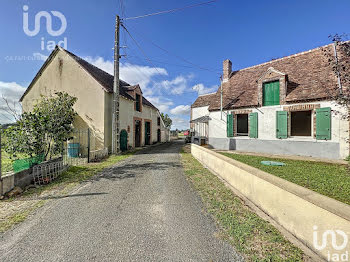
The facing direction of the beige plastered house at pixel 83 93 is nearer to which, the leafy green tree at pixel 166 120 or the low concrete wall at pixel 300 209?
the low concrete wall

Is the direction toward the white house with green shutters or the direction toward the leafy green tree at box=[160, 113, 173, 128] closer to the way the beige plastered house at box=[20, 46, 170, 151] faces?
the white house with green shutters

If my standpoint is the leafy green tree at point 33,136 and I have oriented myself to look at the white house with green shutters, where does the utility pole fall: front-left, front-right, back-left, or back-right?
front-left

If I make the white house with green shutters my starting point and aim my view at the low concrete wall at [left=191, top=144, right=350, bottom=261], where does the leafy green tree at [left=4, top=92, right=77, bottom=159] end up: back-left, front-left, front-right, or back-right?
front-right

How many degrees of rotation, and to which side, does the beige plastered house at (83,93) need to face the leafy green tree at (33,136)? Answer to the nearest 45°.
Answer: approximately 45° to its right

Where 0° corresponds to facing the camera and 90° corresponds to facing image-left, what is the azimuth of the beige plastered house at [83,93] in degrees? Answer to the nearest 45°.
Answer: approximately 315°

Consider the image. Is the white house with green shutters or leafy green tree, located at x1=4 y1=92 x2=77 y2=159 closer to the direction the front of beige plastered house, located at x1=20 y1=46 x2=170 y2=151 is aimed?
the white house with green shutters

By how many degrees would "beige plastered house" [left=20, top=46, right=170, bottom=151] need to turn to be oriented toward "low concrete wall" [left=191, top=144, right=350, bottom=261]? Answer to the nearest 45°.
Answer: approximately 45° to its right

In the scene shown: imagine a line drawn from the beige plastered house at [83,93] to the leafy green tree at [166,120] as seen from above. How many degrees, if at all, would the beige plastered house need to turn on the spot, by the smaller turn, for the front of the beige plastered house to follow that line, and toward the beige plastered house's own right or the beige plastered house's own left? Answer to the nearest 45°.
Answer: approximately 90° to the beige plastered house's own left

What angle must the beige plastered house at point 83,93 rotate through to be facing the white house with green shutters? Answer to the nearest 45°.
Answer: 0° — it already faces it
